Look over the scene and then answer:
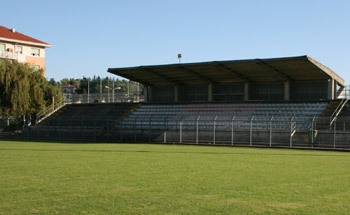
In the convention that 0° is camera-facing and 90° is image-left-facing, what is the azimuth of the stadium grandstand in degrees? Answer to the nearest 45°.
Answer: approximately 45°
